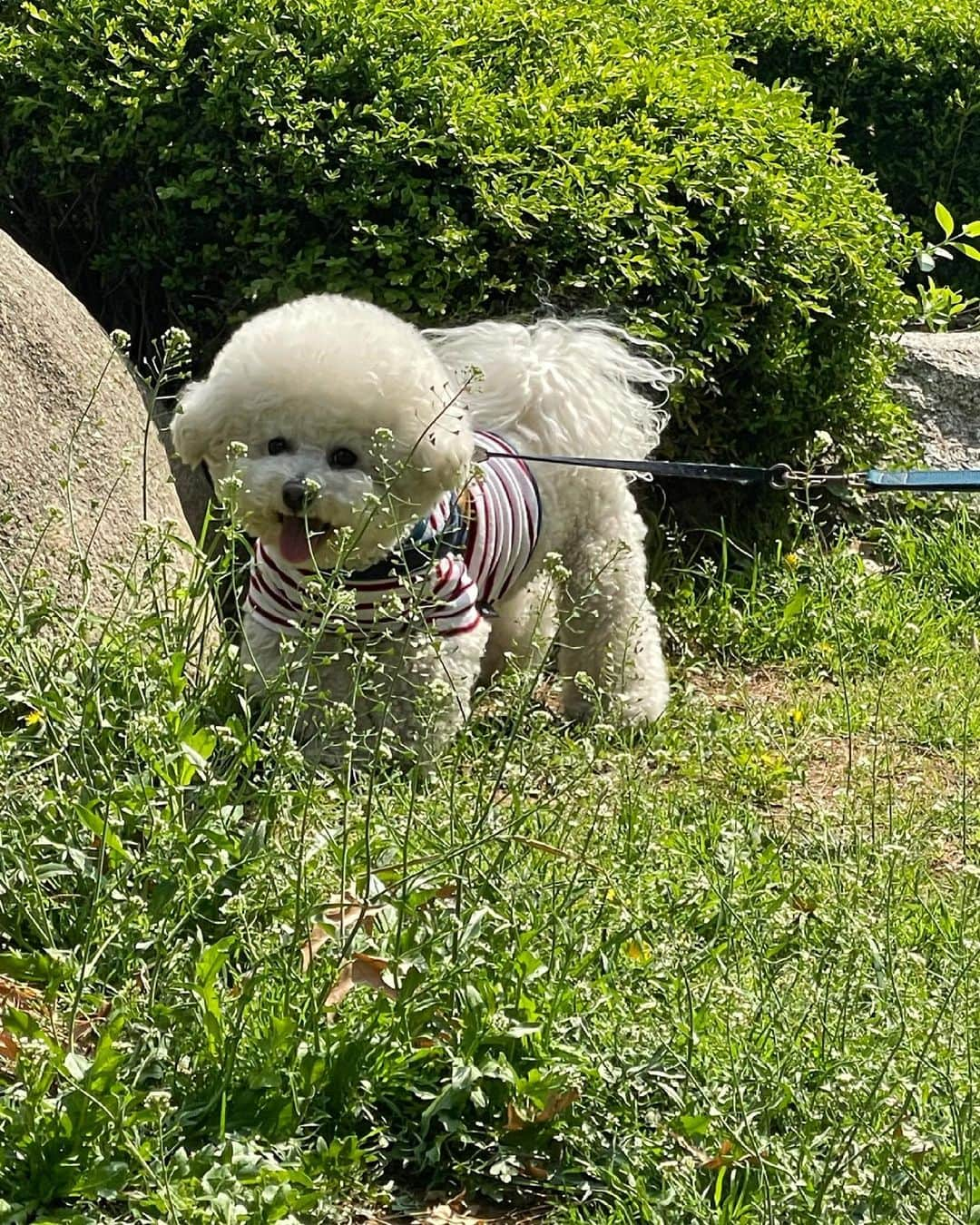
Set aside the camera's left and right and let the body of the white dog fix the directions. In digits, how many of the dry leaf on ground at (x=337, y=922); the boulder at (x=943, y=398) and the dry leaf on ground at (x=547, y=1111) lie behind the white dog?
1

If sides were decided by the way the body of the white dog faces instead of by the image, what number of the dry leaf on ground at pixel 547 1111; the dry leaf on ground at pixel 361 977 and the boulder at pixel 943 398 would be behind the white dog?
1

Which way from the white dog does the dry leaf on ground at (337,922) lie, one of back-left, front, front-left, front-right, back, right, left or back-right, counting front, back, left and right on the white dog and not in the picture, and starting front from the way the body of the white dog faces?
front-left

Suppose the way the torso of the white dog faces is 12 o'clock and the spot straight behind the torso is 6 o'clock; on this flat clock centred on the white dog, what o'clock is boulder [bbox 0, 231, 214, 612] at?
The boulder is roughly at 2 o'clock from the white dog.

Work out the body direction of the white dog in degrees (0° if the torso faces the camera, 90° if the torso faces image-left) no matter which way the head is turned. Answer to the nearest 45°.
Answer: approximately 45°

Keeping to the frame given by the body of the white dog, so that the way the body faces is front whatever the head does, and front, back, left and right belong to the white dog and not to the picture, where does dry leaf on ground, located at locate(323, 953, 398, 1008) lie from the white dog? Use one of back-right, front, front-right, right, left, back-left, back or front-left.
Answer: front-left

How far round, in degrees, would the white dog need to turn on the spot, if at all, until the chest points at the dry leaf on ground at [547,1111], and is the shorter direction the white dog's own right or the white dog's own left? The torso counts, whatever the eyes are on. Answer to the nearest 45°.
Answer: approximately 45° to the white dog's own left

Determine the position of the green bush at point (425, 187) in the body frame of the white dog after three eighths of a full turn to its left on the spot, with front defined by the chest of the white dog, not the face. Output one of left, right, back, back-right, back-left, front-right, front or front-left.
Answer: left

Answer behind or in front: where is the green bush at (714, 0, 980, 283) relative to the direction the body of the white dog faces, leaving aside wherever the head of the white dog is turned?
behind

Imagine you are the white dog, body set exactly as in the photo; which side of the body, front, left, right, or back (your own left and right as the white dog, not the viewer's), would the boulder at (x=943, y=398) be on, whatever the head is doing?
back
